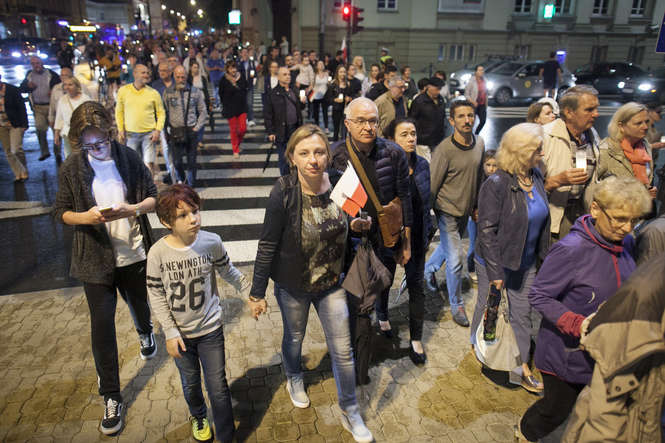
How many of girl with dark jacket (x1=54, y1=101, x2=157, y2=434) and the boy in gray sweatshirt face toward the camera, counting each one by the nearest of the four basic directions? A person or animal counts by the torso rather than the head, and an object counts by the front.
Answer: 2

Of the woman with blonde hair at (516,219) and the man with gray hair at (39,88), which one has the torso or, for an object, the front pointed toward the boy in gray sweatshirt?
the man with gray hair

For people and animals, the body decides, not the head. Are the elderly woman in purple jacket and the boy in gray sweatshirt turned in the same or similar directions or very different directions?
same or similar directions

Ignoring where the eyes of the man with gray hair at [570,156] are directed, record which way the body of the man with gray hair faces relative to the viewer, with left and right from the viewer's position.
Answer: facing the viewer and to the right of the viewer

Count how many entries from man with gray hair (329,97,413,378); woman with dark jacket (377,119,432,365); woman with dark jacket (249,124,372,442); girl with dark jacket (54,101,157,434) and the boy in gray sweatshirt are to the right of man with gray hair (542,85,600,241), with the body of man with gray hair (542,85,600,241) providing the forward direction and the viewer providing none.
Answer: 5

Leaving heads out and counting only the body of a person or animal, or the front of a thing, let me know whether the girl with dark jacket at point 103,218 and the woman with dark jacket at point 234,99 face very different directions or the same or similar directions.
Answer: same or similar directions

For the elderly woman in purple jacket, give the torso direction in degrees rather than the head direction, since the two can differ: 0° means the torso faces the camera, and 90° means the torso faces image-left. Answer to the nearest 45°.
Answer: approximately 315°

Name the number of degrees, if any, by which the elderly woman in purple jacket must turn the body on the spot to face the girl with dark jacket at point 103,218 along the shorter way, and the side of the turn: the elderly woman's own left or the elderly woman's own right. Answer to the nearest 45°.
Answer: approximately 135° to the elderly woman's own right

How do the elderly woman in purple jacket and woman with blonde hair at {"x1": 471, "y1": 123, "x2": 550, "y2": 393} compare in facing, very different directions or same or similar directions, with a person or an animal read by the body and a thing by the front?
same or similar directions

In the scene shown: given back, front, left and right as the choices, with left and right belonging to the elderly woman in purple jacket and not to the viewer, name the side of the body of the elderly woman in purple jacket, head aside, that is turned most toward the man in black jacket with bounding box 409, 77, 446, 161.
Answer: back

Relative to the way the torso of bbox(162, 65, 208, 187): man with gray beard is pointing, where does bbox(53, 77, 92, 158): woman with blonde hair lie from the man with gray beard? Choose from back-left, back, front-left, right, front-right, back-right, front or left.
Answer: right

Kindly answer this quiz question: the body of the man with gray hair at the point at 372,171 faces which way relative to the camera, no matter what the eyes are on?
toward the camera

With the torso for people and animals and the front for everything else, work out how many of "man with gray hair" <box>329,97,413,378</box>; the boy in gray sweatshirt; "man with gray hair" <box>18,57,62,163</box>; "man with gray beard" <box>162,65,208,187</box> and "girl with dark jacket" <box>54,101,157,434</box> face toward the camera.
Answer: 5

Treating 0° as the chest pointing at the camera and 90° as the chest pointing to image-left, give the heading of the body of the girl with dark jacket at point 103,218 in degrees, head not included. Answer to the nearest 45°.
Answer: approximately 0°

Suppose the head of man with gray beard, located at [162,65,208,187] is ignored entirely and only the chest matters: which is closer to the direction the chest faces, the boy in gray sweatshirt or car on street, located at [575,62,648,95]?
the boy in gray sweatshirt

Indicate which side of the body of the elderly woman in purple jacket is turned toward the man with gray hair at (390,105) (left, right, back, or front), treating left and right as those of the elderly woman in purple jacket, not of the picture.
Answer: back

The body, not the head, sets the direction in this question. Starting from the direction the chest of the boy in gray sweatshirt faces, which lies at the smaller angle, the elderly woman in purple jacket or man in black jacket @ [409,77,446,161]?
the elderly woman in purple jacket

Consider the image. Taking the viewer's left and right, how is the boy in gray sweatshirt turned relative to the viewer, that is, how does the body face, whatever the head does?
facing the viewer

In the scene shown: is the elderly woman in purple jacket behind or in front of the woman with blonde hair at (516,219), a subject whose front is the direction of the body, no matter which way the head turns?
in front
